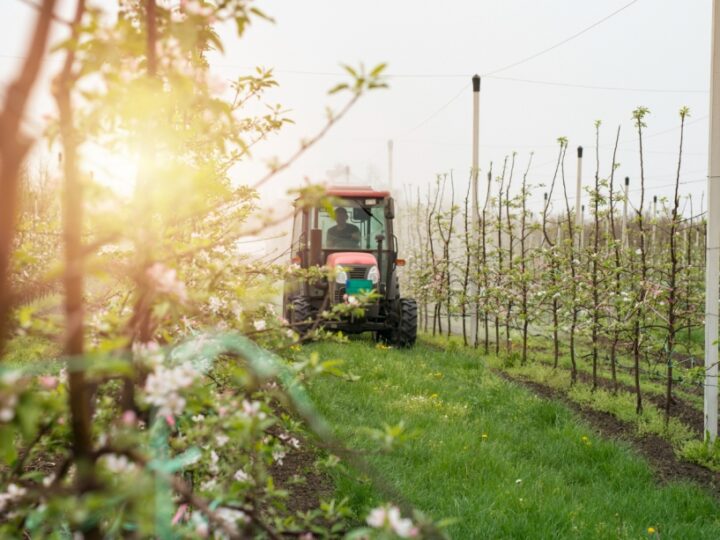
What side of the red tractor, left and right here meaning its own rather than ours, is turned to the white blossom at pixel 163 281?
front

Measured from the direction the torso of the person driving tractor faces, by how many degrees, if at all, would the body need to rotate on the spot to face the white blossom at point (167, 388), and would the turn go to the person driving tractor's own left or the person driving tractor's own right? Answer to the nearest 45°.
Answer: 0° — they already face it

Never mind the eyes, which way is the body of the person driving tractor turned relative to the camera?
toward the camera

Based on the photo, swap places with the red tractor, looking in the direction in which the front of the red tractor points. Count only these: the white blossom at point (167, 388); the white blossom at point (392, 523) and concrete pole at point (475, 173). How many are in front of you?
2

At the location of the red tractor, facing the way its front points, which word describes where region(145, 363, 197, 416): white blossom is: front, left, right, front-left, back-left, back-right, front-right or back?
front

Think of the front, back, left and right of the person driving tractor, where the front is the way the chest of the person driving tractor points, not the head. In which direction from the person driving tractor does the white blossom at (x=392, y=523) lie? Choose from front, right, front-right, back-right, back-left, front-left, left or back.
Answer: front

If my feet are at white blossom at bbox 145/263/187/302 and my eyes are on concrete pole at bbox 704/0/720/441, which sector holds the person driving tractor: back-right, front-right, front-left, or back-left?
front-left

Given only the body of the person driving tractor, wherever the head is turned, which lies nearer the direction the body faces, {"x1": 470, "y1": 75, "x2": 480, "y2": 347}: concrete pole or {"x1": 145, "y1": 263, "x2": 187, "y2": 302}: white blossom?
the white blossom

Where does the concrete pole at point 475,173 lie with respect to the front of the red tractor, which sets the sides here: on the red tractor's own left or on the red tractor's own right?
on the red tractor's own left

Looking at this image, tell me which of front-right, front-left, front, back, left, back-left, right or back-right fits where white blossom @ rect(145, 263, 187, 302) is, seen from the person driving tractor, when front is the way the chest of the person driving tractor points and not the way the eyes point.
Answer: front

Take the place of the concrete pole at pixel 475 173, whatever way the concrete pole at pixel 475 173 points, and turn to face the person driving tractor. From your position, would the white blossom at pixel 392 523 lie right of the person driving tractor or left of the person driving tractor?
left

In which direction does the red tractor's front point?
toward the camera

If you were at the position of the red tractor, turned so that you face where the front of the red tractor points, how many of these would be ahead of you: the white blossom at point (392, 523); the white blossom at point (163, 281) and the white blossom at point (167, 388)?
3
